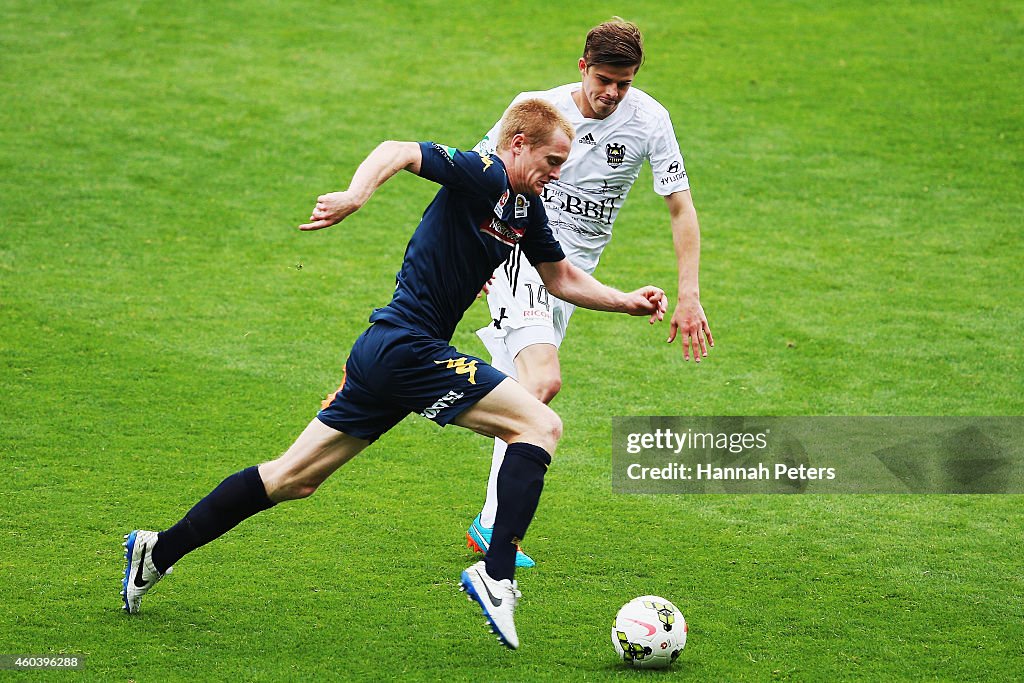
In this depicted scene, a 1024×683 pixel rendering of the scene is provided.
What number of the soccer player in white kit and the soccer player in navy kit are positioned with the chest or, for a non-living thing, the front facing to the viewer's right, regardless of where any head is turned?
1

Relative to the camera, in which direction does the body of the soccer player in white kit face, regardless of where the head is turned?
toward the camera

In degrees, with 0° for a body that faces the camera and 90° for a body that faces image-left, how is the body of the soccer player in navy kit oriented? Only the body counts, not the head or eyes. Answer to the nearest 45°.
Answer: approximately 270°

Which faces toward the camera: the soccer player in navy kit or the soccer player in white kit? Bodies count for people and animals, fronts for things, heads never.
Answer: the soccer player in white kit

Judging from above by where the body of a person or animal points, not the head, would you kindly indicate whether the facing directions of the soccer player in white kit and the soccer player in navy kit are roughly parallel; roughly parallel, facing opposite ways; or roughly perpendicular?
roughly perpendicular

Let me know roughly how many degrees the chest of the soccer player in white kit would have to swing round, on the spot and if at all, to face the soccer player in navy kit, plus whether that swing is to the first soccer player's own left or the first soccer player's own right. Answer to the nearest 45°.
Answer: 0° — they already face them

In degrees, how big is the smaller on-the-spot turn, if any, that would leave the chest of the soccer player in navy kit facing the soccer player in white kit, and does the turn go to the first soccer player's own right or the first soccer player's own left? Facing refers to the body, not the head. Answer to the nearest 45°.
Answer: approximately 45° to the first soccer player's own left
